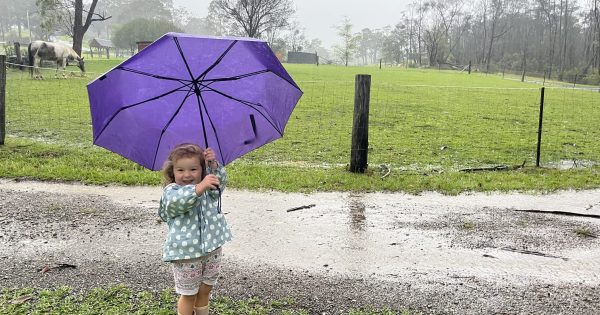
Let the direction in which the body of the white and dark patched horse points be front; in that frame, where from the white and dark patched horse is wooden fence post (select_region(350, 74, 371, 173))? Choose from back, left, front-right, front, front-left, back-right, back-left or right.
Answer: right

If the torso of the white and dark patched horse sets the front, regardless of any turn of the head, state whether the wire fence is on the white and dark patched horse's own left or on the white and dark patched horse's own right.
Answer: on the white and dark patched horse's own right

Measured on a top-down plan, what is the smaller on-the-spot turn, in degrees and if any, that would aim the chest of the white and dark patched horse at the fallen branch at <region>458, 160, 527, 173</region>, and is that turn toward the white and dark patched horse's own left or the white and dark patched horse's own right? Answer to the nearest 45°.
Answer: approximately 90° to the white and dark patched horse's own right

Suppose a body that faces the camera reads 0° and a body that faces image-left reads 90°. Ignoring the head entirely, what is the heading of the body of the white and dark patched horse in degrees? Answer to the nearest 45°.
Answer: approximately 270°
